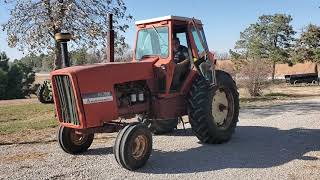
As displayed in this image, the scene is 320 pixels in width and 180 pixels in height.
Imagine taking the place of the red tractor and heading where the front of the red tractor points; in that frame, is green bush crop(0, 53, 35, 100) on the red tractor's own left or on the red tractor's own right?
on the red tractor's own right

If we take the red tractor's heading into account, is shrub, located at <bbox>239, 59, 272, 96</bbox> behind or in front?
behind

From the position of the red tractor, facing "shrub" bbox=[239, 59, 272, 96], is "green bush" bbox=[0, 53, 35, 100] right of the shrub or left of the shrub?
left

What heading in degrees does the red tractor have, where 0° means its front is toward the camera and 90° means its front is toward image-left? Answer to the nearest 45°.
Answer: approximately 45°
